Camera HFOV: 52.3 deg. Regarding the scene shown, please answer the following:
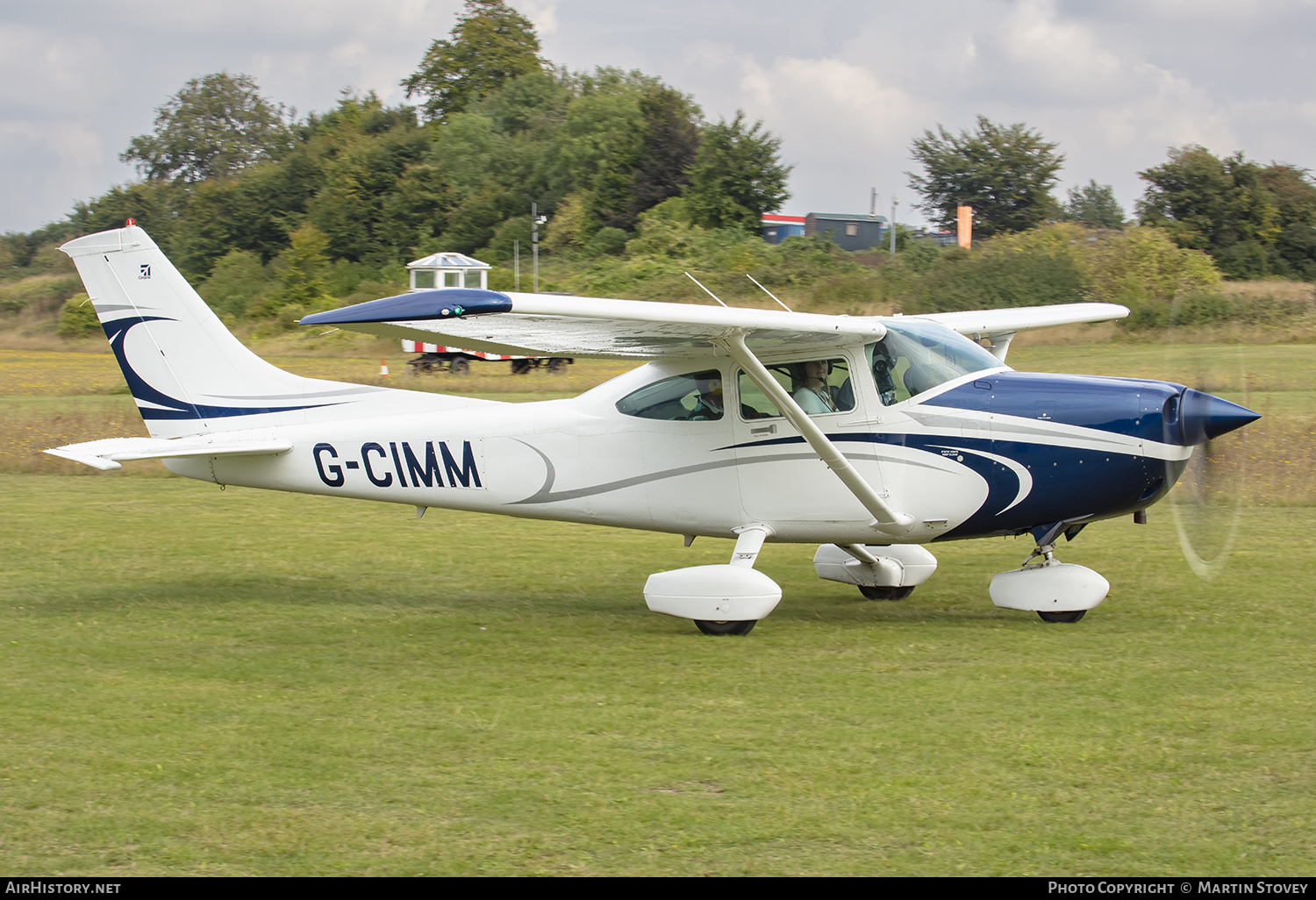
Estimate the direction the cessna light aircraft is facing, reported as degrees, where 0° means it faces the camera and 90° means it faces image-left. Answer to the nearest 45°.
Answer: approximately 315°

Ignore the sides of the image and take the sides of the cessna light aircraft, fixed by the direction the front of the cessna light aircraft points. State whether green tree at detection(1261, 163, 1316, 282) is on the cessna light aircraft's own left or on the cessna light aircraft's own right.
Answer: on the cessna light aircraft's own left

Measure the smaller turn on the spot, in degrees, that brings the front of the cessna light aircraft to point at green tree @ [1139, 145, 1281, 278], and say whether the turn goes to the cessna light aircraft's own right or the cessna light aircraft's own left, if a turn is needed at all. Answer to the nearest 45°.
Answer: approximately 90° to the cessna light aircraft's own left
